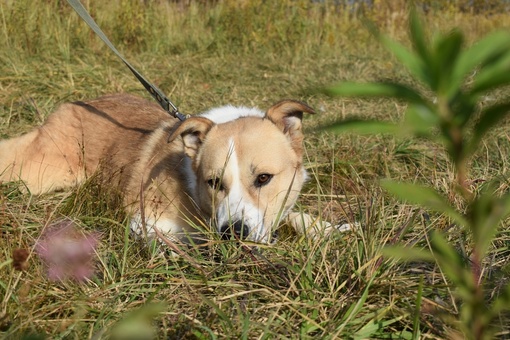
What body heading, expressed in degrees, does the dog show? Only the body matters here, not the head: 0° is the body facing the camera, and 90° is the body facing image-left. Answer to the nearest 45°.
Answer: approximately 315°

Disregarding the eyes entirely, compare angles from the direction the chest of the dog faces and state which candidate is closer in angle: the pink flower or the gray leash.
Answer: the pink flower

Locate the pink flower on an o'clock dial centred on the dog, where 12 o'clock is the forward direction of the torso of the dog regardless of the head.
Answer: The pink flower is roughly at 2 o'clock from the dog.
